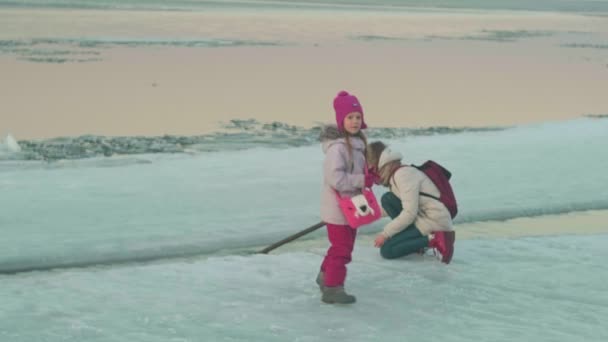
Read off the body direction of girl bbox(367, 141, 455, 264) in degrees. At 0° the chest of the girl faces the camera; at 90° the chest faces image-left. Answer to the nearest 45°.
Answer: approximately 90°

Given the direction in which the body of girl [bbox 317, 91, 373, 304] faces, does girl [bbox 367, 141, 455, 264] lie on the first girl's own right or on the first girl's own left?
on the first girl's own left

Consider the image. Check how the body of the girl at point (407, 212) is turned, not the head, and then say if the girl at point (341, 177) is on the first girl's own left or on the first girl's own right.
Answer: on the first girl's own left
